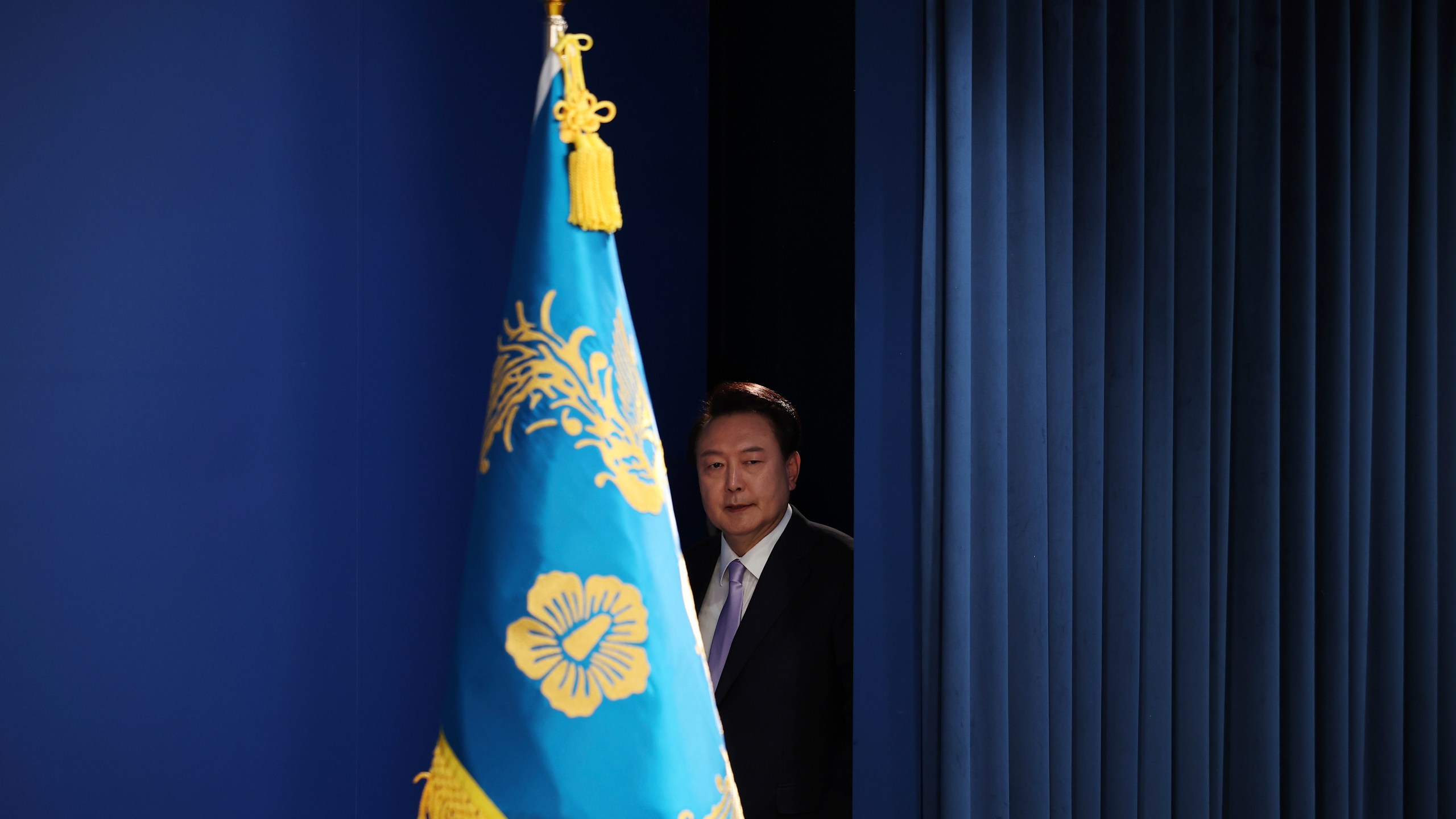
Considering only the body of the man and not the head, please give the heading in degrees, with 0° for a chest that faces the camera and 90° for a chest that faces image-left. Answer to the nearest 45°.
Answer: approximately 45°

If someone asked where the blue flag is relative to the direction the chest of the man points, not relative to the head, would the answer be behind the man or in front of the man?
in front
